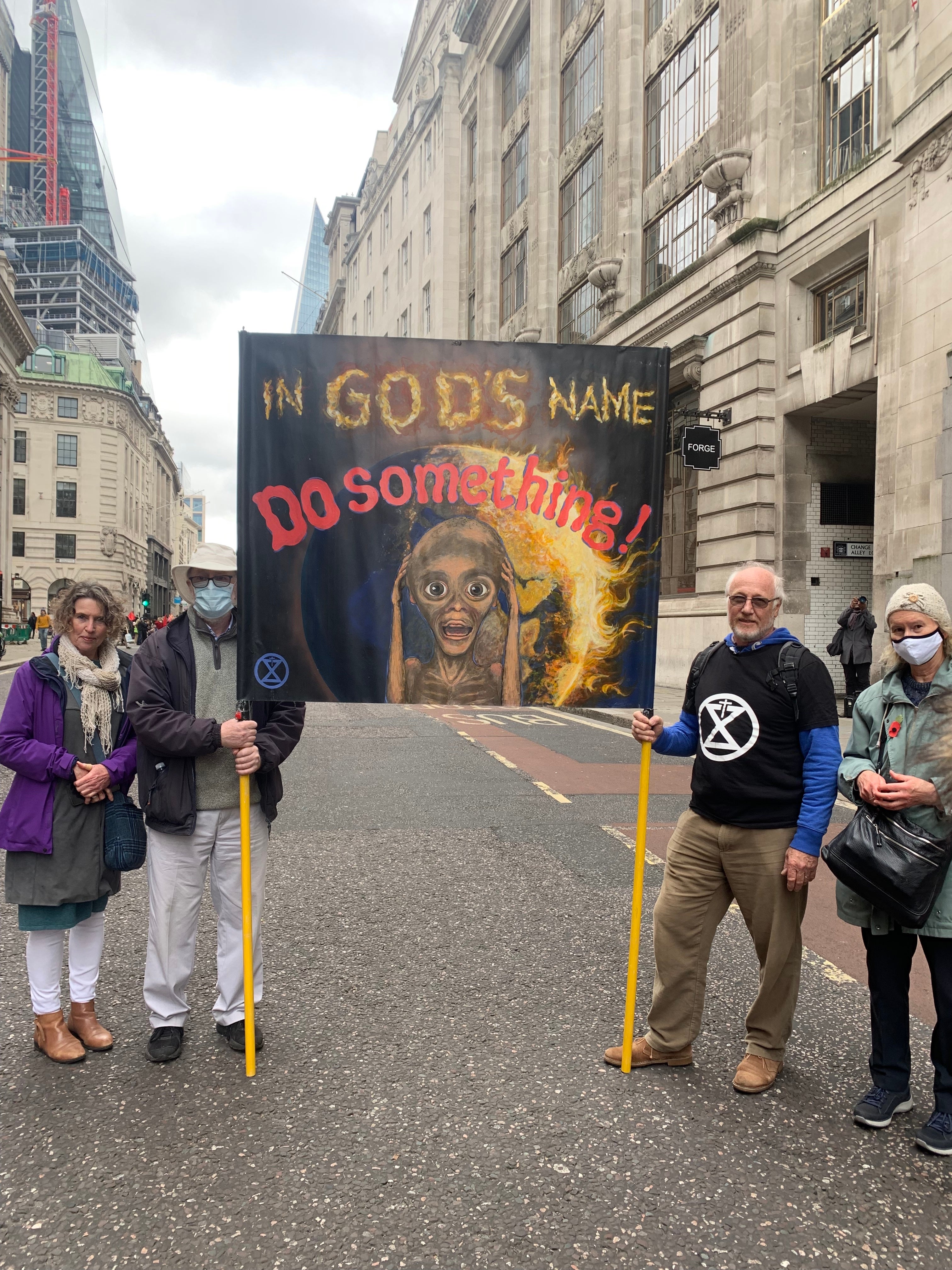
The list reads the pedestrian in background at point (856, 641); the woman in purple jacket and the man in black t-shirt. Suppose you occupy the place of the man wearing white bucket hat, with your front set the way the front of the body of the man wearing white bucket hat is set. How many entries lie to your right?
1

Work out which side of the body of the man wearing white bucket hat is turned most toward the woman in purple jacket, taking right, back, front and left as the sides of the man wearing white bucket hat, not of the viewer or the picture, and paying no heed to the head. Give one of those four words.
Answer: right

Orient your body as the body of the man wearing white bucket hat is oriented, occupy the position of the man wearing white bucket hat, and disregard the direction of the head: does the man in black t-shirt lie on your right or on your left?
on your left

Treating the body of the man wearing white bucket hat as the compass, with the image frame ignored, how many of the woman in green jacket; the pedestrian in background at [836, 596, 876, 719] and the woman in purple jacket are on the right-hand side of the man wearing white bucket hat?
1

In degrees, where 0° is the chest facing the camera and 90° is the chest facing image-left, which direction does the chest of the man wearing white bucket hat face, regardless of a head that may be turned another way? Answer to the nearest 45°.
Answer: approximately 0°

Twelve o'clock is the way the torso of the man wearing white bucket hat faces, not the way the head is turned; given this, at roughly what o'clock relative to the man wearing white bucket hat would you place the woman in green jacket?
The woman in green jacket is roughly at 10 o'clock from the man wearing white bucket hat.

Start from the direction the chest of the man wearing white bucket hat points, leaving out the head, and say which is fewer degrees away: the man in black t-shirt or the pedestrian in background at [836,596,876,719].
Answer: the man in black t-shirt

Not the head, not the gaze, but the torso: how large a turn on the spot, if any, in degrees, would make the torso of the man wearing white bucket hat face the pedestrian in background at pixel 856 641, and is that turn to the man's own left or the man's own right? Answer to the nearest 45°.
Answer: approximately 135° to the man's own left

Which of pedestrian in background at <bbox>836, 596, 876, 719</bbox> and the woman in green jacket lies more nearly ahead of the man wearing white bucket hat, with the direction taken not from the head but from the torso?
the woman in green jacket

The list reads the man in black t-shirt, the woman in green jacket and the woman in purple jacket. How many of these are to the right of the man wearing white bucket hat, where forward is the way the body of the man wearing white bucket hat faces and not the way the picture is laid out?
1
